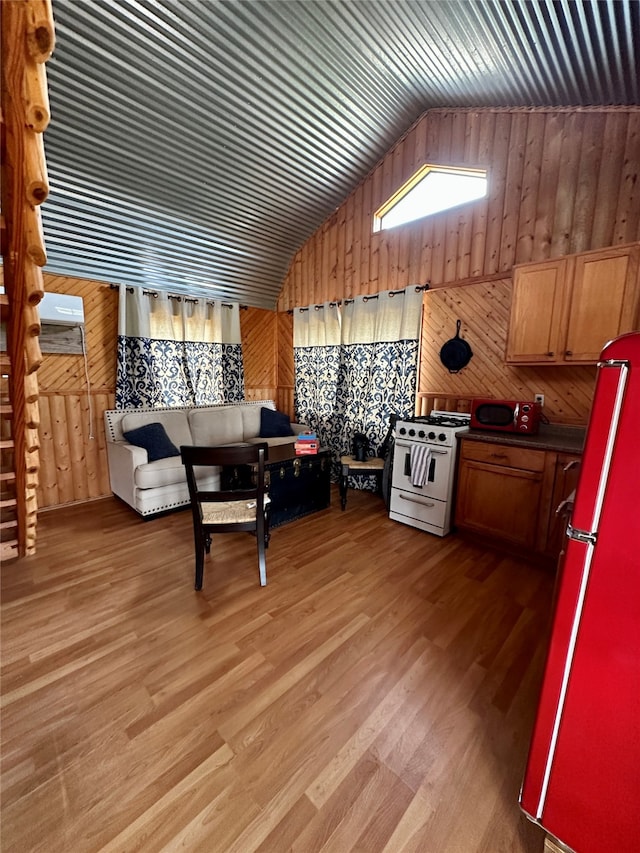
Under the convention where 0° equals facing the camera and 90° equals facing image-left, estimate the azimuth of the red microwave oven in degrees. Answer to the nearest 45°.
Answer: approximately 0°

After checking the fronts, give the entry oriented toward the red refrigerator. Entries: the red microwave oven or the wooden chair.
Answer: the red microwave oven

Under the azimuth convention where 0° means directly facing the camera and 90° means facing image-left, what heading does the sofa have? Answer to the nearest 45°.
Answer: approximately 315°

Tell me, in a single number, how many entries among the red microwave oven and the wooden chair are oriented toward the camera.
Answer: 1

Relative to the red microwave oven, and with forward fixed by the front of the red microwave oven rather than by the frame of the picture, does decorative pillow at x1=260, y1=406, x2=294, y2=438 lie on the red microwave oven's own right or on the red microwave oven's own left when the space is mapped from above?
on the red microwave oven's own right

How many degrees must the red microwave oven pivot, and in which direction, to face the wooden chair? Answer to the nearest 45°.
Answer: approximately 45° to its right

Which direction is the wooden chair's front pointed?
away from the camera
